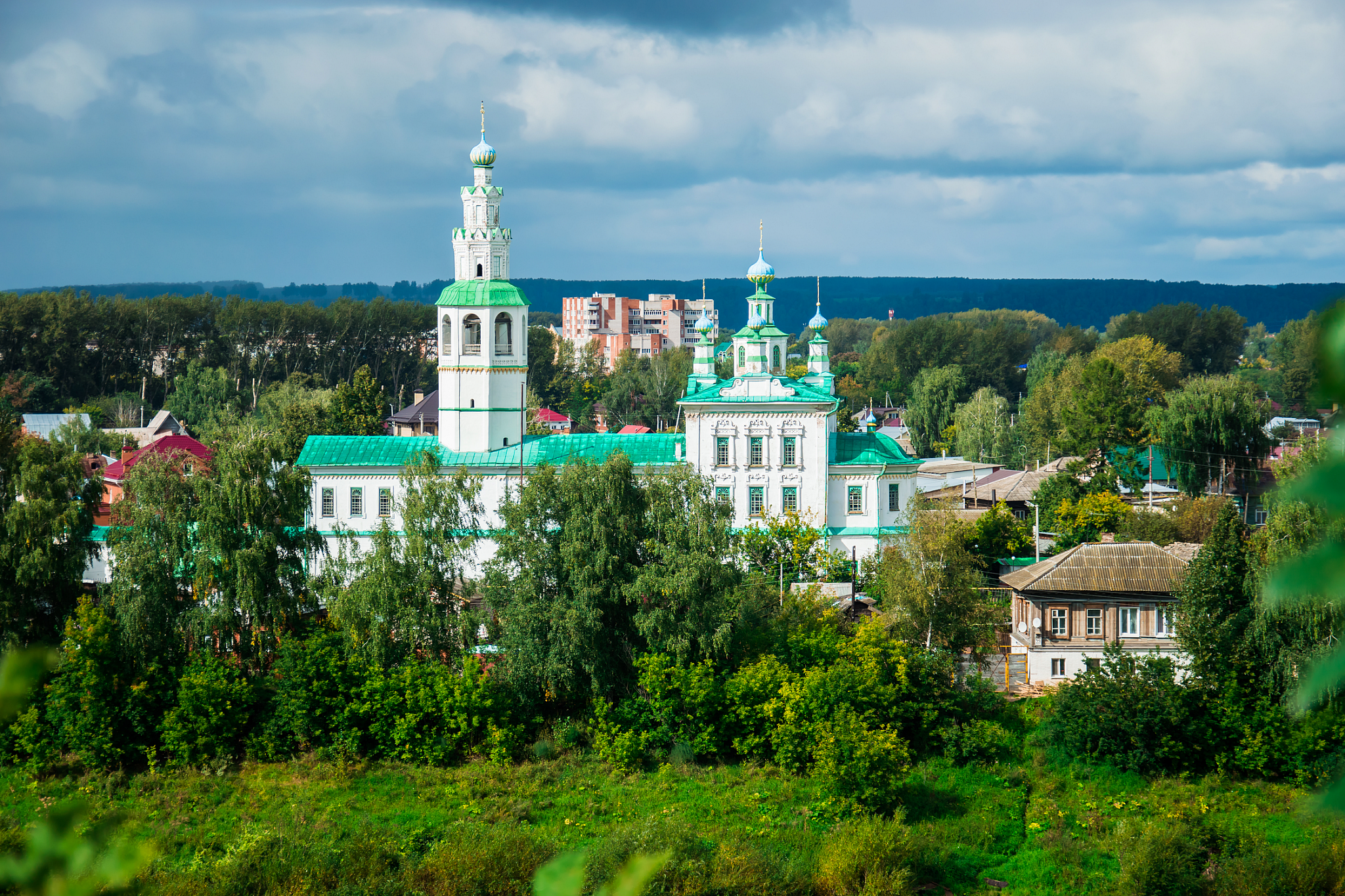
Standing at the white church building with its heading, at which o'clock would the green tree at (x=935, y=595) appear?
The green tree is roughly at 8 o'clock from the white church building.

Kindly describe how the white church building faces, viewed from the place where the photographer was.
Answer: facing to the left of the viewer

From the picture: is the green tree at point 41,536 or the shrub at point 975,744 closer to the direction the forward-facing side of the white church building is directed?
the green tree

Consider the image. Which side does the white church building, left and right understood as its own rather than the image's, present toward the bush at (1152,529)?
back

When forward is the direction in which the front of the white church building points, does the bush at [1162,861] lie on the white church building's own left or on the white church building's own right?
on the white church building's own left

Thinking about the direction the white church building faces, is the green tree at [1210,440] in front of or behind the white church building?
behind

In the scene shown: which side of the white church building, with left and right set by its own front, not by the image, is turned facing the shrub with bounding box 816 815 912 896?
left

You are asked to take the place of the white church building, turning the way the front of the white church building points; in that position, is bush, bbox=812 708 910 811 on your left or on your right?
on your left

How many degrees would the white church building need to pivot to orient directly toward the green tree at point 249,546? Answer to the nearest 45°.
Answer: approximately 45° to its left

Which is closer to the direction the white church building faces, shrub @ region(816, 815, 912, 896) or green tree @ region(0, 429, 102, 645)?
the green tree
